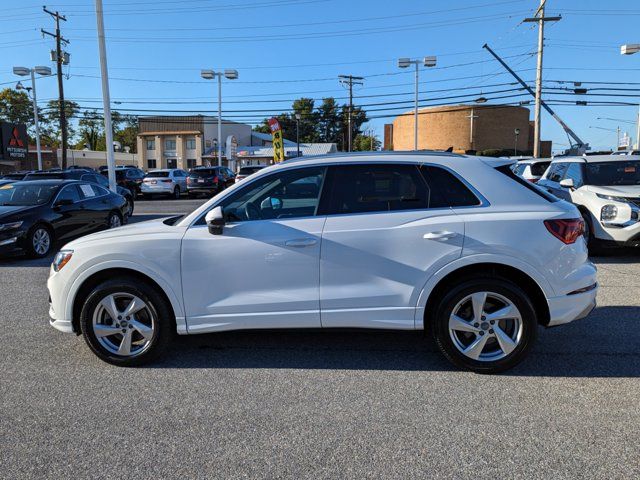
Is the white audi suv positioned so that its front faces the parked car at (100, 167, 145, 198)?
no

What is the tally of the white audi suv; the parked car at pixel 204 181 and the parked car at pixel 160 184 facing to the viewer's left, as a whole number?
1

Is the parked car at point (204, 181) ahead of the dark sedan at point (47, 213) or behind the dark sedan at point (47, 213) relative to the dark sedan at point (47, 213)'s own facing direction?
behind

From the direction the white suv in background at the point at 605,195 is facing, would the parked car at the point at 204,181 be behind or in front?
behind

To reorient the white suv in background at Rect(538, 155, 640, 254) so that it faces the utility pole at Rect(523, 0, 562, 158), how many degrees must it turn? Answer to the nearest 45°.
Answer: approximately 135° to its left

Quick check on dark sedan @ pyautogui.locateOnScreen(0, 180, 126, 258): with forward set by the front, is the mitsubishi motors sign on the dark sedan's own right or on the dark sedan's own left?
on the dark sedan's own right

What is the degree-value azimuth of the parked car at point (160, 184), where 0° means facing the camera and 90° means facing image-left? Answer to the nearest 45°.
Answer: approximately 225°

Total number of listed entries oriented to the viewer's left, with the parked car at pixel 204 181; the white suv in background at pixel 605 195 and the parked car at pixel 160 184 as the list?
0

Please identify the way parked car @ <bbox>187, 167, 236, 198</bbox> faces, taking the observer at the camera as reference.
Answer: facing away from the viewer and to the right of the viewer

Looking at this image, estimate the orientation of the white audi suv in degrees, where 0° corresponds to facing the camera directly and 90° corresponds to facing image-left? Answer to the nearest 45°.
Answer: approximately 90°

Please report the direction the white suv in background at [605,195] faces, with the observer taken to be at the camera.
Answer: facing the viewer and to the right of the viewer

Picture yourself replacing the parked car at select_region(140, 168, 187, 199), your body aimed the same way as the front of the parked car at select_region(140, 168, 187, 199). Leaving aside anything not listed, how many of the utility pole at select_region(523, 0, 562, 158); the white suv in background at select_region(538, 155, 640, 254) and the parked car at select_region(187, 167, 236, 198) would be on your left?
0

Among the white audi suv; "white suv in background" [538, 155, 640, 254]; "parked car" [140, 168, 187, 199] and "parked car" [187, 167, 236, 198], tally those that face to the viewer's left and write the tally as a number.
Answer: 1

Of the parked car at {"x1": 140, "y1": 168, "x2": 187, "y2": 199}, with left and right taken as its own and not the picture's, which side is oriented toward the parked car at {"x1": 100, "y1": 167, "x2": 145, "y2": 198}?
left

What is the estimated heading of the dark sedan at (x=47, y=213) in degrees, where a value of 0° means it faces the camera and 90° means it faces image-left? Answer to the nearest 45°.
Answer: approximately 45°

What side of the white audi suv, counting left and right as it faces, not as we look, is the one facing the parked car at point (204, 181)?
right

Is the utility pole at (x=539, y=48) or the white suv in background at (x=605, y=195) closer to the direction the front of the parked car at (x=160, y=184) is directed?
the utility pole
